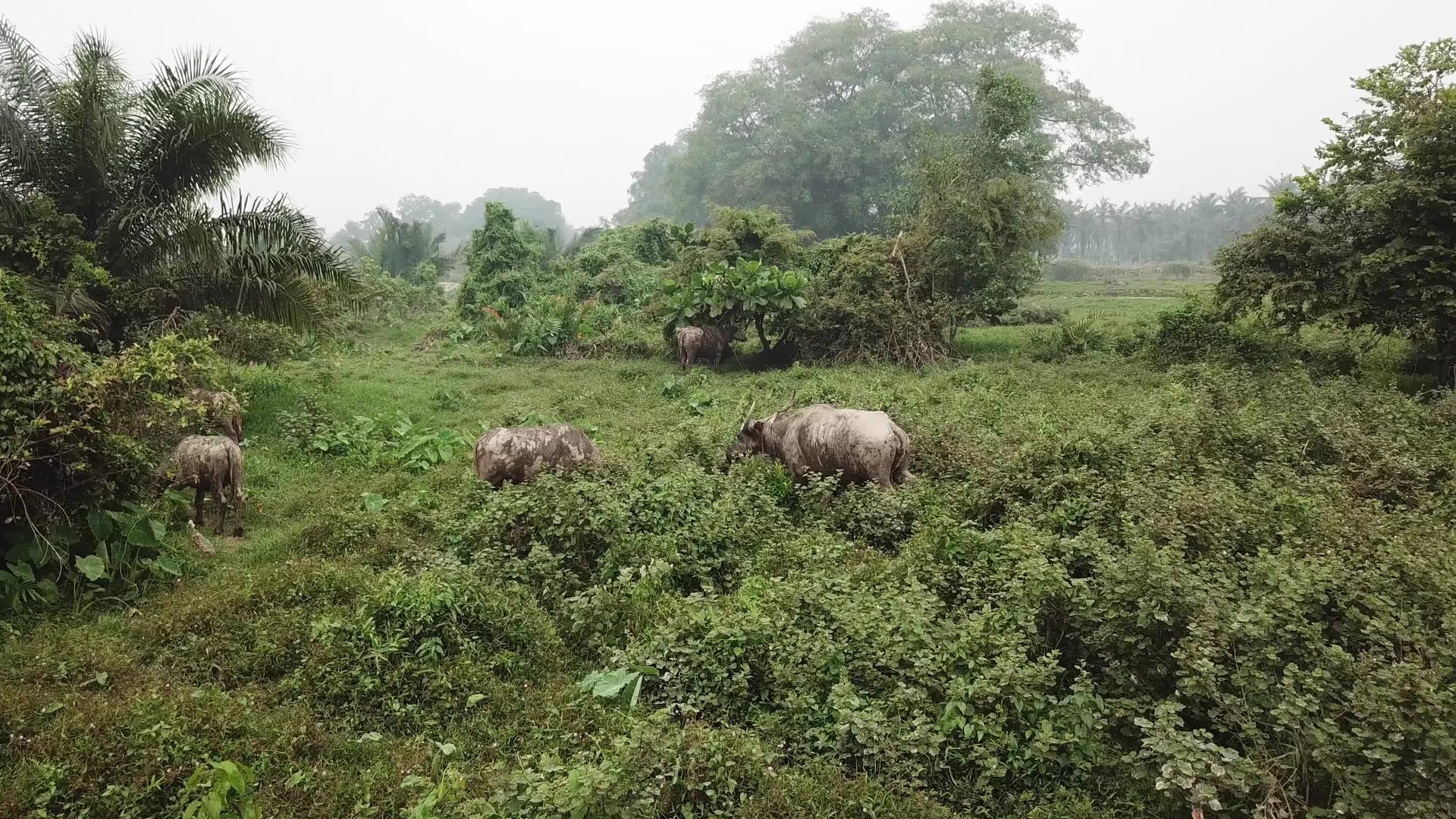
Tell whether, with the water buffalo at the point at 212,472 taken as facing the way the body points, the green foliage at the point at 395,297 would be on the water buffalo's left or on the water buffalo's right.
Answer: on the water buffalo's right

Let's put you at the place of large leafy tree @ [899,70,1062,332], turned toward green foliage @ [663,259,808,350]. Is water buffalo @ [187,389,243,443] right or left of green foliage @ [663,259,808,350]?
left

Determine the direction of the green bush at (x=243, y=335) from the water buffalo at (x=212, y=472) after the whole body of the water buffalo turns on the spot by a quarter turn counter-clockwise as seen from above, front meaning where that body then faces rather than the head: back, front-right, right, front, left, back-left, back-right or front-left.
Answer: back-right

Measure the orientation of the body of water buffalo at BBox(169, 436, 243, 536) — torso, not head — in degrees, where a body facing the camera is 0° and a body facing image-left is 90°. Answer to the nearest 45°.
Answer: approximately 135°

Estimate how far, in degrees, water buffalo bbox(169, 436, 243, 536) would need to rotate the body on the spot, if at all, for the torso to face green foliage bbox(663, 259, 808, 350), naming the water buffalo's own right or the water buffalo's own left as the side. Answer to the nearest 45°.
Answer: approximately 90° to the water buffalo's own right

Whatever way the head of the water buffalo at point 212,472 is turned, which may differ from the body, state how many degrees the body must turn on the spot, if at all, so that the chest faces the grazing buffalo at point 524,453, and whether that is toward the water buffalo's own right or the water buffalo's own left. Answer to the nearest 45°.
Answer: approximately 135° to the water buffalo's own right

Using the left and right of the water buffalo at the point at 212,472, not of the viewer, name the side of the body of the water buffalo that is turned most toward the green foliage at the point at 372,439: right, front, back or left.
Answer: right
